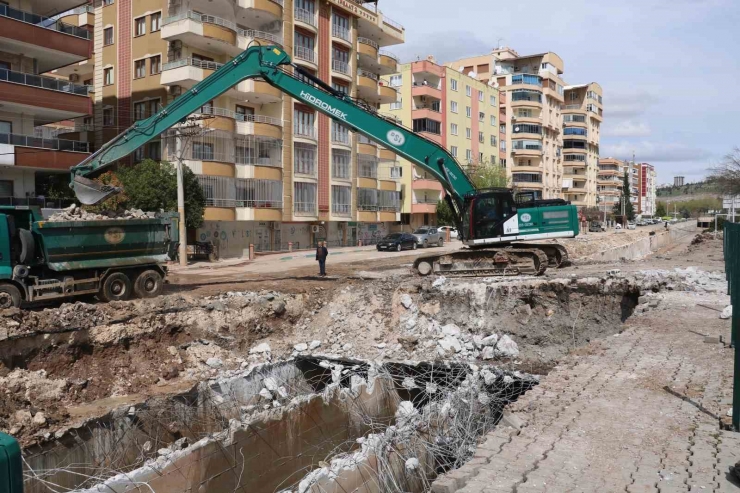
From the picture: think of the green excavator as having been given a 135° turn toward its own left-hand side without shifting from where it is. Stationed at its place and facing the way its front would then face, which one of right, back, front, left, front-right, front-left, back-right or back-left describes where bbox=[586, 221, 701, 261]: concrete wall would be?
left

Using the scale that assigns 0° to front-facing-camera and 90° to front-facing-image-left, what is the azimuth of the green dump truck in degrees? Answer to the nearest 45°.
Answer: approximately 90°

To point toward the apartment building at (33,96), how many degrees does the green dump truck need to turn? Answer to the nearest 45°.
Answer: approximately 90° to its right

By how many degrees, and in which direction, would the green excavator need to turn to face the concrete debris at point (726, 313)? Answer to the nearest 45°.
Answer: approximately 135° to its left

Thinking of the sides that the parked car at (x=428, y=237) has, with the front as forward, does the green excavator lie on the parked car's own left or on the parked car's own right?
on the parked car's own left

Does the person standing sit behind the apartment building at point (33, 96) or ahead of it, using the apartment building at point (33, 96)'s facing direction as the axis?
ahead

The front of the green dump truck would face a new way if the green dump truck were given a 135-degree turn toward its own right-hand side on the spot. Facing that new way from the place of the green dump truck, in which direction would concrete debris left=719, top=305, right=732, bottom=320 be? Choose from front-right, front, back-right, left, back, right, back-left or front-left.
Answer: right

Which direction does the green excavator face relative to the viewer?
to the viewer's left

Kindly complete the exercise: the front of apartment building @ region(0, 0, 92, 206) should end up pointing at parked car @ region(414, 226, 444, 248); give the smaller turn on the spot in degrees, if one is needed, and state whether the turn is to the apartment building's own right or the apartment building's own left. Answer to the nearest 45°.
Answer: approximately 45° to the apartment building's own left

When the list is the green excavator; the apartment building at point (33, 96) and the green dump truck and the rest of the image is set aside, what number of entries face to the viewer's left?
2
